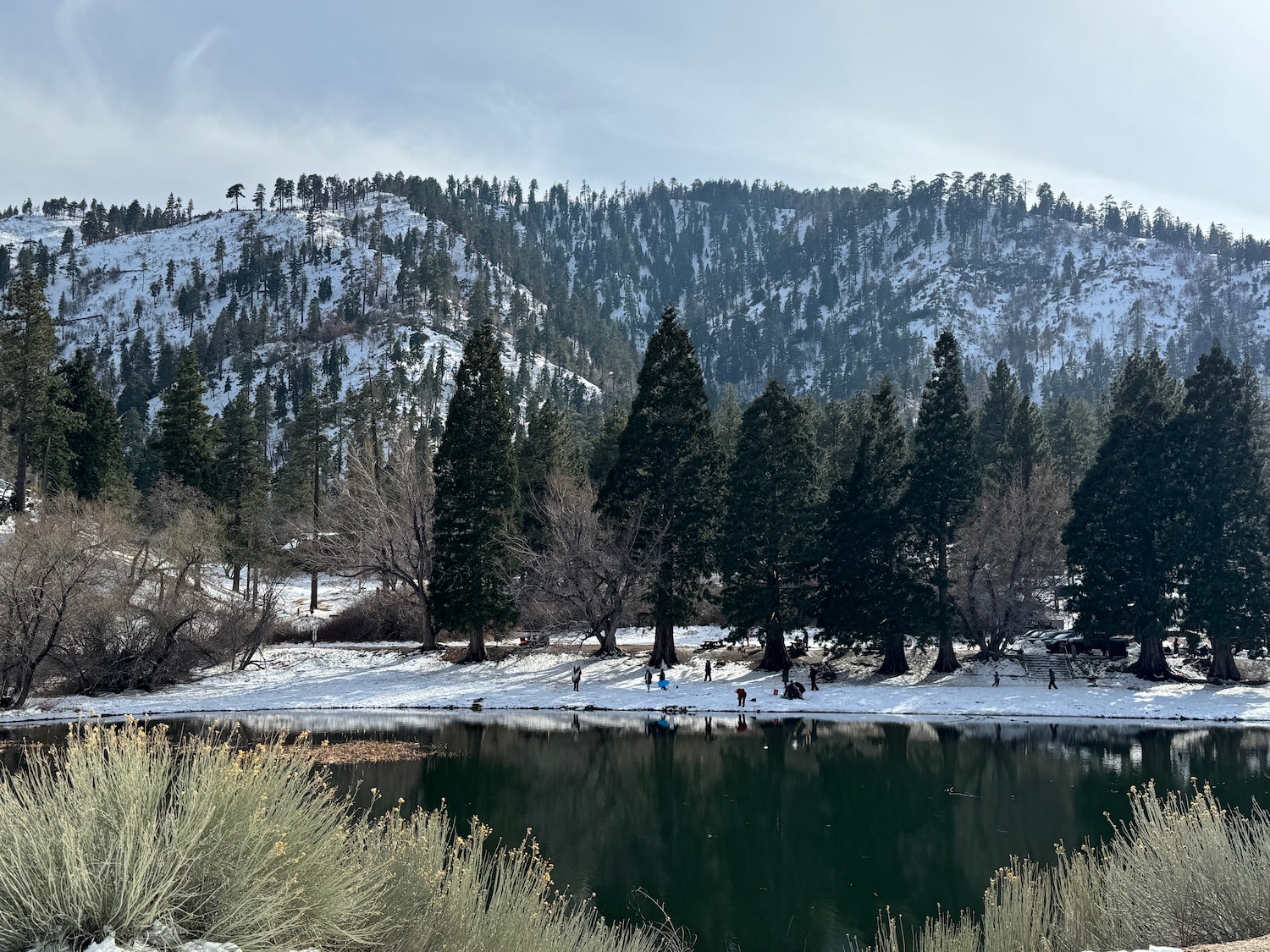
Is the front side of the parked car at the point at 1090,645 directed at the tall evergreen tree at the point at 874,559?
yes

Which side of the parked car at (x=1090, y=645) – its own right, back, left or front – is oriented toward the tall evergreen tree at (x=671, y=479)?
front

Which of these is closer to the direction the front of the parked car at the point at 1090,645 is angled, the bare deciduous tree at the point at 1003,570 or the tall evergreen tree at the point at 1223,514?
the bare deciduous tree

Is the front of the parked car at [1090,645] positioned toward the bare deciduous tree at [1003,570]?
yes

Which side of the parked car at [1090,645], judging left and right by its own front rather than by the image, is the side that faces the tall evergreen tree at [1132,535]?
left

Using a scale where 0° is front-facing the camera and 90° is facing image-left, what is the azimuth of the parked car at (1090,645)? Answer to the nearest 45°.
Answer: approximately 45°

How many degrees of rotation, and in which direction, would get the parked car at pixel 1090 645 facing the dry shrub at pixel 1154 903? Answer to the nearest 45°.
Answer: approximately 45° to its left

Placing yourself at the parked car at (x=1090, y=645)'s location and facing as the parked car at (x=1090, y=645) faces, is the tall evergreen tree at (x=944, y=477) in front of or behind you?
in front

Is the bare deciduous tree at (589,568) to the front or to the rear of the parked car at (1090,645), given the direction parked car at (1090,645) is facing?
to the front

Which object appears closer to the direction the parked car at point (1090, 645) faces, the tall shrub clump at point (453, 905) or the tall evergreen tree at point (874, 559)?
the tall evergreen tree
